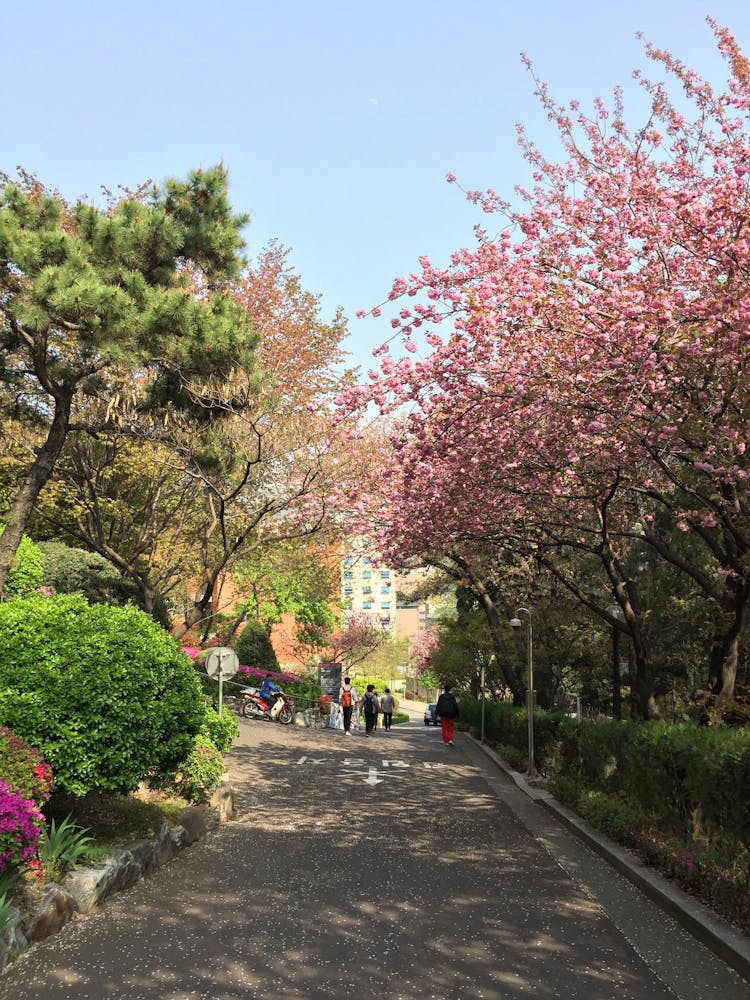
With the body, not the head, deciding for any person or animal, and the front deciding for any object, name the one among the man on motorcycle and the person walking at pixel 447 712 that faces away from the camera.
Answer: the person walking

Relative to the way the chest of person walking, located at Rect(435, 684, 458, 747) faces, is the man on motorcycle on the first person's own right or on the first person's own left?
on the first person's own left

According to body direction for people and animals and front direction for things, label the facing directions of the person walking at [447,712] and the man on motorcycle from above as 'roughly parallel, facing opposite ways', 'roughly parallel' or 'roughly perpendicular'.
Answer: roughly perpendicular

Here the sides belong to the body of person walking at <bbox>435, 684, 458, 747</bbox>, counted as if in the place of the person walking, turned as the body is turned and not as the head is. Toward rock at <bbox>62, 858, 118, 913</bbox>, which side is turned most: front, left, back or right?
back

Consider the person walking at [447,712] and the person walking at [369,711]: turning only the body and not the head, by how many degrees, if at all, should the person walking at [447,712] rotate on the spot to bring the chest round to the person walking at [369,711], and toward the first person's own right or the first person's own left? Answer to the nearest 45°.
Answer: approximately 45° to the first person's own left

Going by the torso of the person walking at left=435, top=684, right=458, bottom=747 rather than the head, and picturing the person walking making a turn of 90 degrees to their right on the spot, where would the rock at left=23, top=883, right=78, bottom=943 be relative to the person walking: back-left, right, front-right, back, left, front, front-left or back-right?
right

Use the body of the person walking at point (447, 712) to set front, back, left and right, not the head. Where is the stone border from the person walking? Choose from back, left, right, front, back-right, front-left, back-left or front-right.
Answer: back

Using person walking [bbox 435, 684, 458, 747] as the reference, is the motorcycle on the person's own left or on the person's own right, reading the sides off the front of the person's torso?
on the person's own left

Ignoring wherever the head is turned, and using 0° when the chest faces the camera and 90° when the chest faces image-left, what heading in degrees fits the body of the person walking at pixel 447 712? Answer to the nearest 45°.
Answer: approximately 180°

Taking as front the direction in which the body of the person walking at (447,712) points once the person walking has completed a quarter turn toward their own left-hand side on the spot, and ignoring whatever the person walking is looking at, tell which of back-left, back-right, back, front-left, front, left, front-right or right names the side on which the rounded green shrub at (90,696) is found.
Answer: left
